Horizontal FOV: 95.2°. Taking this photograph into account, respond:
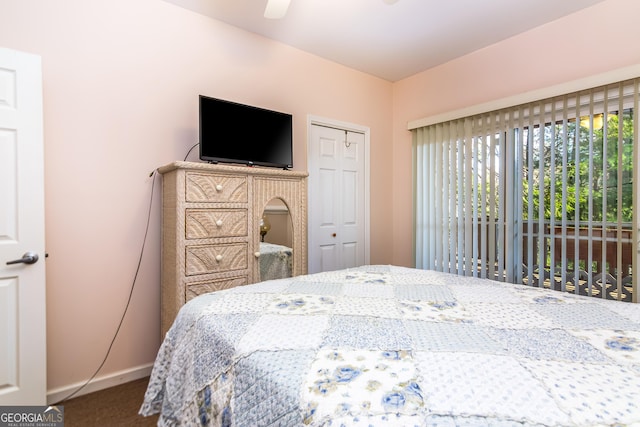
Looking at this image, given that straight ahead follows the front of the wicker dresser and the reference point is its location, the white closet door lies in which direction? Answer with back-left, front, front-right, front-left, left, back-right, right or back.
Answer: left

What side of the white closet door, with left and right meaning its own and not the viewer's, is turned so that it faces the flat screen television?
right

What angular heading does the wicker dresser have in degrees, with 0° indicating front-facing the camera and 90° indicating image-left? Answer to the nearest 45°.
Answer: approximately 315°

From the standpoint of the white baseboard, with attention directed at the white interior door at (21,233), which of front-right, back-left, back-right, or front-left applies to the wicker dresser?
back-left

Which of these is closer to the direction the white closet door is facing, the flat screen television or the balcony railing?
the balcony railing

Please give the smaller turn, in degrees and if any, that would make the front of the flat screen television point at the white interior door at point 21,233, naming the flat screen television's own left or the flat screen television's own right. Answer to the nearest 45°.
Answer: approximately 135° to the flat screen television's own right

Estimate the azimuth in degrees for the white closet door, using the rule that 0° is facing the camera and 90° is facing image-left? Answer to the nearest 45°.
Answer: approximately 315°

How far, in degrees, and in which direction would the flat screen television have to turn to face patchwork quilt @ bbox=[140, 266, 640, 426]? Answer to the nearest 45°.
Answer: approximately 45° to its right

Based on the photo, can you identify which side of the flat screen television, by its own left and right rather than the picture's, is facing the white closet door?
left

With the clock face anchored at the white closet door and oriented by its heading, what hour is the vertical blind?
The vertical blind is roughly at 11 o'clock from the white closet door.
